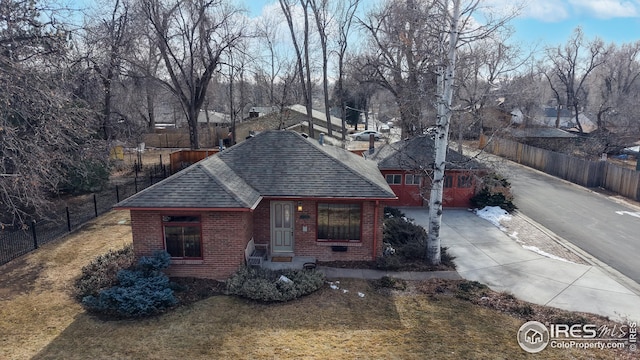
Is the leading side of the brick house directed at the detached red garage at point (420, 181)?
no

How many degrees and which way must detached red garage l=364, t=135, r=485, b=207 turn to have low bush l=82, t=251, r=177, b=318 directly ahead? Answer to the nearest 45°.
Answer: approximately 45° to its right

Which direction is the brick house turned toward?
toward the camera

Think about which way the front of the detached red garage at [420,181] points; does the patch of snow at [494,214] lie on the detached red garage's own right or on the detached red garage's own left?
on the detached red garage's own left

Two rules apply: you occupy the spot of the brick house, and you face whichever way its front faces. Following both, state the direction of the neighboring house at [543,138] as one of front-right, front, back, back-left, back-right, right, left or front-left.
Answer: back-left

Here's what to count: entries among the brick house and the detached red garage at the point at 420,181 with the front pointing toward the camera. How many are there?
2

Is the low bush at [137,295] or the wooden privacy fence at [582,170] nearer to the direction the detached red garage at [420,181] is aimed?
the low bush

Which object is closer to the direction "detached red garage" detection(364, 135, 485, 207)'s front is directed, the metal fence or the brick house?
the brick house

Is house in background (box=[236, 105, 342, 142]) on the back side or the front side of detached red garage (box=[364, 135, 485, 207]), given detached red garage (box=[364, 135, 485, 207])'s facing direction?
on the back side

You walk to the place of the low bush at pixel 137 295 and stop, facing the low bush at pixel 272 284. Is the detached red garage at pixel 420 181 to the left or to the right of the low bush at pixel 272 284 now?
left

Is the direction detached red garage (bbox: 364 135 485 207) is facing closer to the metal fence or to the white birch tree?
the white birch tree

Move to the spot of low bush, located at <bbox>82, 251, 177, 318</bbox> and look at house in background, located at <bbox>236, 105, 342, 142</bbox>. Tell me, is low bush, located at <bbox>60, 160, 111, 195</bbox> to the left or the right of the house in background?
left

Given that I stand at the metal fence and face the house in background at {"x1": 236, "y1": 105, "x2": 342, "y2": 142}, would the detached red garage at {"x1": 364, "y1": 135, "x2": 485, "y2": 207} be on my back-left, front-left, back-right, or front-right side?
front-right

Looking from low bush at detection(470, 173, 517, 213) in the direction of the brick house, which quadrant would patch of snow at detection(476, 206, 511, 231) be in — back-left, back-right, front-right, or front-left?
front-left

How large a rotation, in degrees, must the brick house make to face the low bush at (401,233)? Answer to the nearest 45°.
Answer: approximately 90° to its left

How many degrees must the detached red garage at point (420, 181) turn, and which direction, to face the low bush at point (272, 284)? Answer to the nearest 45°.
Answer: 0° — it already faces it

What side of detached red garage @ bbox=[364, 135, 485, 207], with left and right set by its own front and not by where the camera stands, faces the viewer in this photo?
front

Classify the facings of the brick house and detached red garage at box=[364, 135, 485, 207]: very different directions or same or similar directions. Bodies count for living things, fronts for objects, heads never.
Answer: same or similar directions

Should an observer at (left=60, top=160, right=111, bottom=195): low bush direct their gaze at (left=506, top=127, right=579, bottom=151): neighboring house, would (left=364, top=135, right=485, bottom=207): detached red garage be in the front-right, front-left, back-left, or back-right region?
front-right

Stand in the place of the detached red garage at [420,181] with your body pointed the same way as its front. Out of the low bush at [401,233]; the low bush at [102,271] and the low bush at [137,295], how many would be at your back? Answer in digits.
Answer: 0

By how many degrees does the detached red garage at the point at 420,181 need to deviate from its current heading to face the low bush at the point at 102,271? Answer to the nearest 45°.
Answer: approximately 45° to its right
